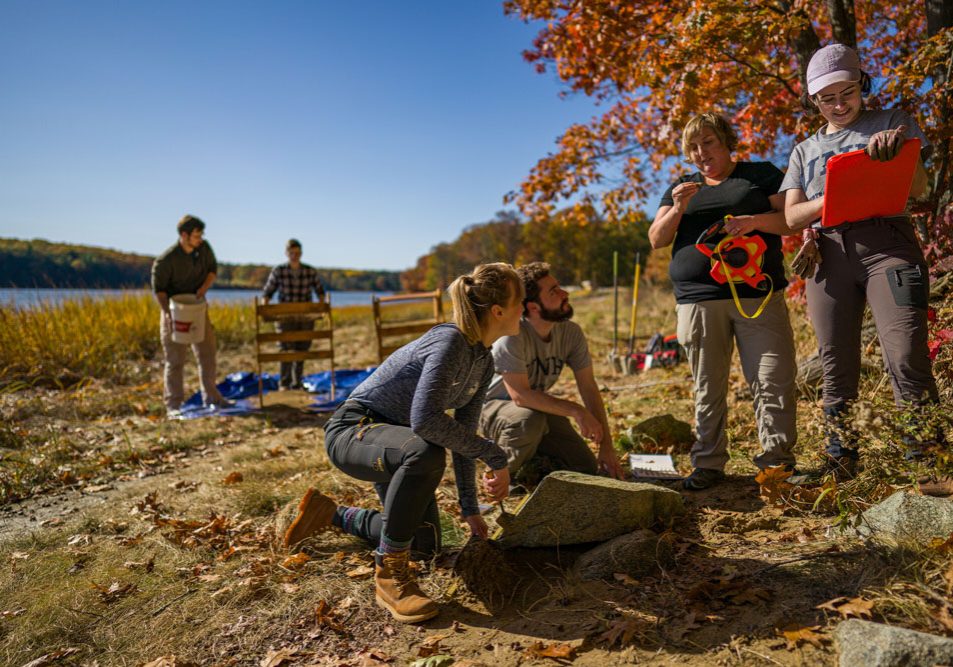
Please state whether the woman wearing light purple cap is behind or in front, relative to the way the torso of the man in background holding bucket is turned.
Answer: in front

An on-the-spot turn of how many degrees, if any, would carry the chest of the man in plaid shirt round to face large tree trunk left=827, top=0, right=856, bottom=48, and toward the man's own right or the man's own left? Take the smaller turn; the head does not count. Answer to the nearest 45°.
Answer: approximately 45° to the man's own left

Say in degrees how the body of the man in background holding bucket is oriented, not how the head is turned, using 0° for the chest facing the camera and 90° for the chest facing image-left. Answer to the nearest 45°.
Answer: approximately 315°

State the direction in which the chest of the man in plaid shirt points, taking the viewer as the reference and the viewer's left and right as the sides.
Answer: facing the viewer

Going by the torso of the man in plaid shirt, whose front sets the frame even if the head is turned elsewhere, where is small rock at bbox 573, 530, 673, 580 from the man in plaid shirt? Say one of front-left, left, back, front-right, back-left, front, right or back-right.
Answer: front

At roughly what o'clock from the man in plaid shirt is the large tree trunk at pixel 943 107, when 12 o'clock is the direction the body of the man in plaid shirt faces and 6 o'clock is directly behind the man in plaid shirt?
The large tree trunk is roughly at 11 o'clock from the man in plaid shirt.

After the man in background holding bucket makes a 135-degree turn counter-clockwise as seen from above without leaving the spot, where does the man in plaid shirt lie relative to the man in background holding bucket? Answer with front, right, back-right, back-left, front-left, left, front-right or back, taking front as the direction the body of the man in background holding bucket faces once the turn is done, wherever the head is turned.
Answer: front-right

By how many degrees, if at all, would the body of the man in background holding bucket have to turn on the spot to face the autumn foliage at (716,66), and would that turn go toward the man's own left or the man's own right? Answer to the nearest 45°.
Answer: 0° — they already face it

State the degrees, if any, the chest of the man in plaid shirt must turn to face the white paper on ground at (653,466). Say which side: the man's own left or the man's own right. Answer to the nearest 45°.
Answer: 0° — they already face it
